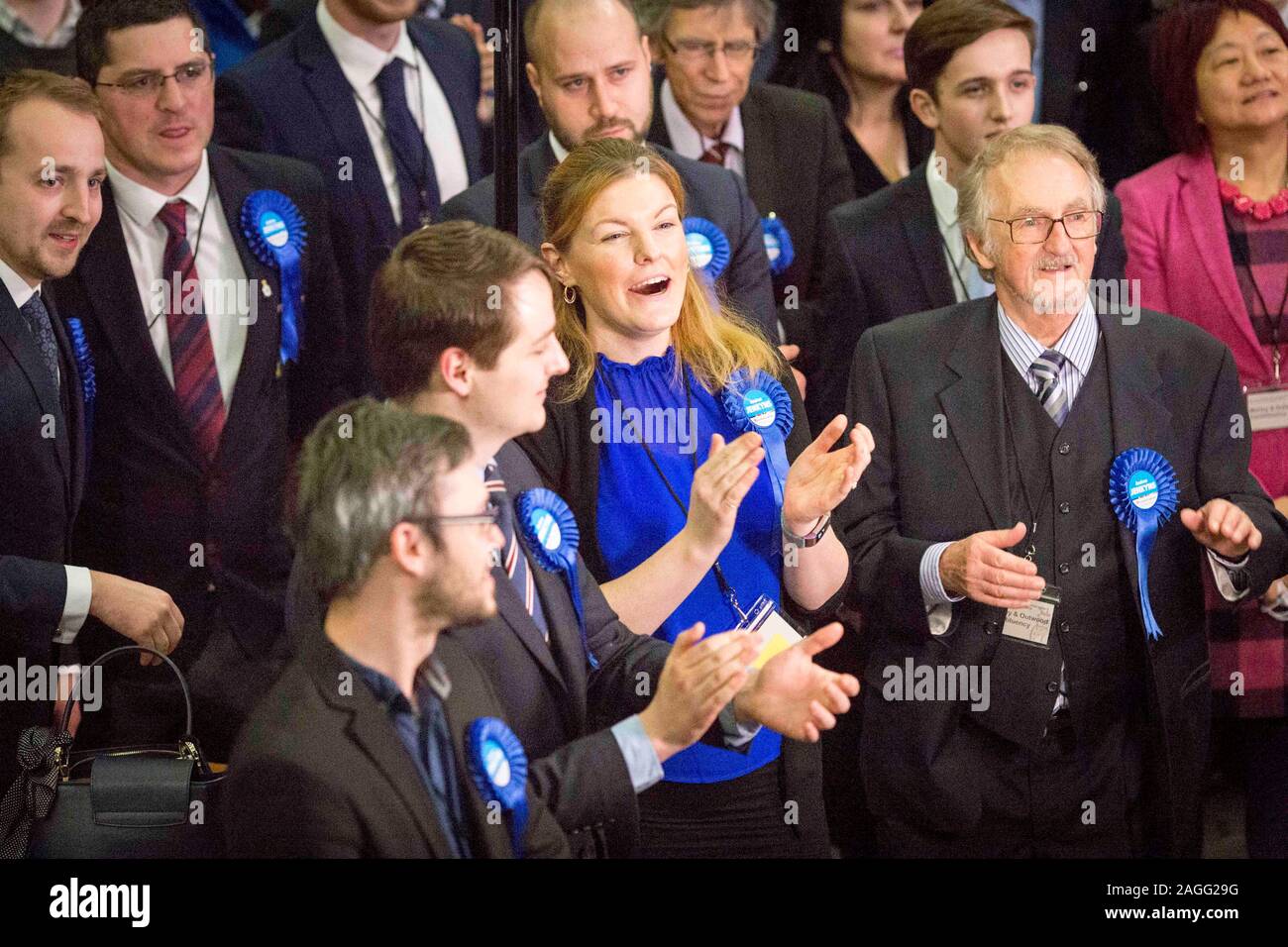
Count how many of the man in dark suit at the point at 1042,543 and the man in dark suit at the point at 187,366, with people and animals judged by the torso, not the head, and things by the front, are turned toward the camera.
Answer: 2

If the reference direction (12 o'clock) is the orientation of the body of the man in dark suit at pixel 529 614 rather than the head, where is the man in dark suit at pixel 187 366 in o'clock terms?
the man in dark suit at pixel 187 366 is roughly at 6 o'clock from the man in dark suit at pixel 529 614.

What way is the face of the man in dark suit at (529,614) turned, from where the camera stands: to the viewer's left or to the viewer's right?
to the viewer's right

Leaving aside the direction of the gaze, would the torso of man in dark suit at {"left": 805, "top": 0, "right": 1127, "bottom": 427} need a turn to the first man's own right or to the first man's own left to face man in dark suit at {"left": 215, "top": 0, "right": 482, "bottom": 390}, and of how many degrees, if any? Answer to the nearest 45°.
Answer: approximately 135° to the first man's own right

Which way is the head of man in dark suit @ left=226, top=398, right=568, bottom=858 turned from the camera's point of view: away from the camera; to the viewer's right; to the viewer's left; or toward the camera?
to the viewer's right

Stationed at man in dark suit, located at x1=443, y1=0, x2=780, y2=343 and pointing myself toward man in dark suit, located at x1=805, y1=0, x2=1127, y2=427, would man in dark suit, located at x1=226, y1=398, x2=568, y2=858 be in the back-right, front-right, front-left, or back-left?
back-right

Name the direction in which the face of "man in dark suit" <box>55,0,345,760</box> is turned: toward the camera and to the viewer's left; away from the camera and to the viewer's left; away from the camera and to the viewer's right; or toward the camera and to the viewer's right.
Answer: toward the camera and to the viewer's right

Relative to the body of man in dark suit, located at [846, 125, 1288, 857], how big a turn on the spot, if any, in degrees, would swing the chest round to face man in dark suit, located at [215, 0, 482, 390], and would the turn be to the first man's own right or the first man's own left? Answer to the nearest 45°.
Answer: approximately 90° to the first man's own right

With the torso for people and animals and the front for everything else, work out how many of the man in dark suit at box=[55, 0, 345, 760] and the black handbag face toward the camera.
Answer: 2

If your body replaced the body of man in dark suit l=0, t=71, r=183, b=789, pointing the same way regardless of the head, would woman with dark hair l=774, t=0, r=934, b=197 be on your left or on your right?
on your left
